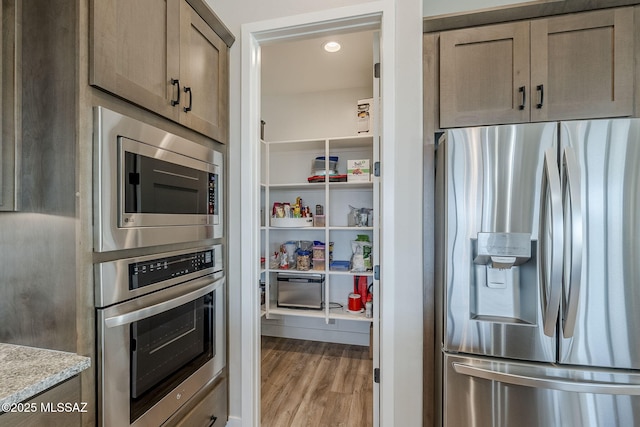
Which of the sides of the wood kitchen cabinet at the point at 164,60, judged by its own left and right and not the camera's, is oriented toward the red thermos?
left

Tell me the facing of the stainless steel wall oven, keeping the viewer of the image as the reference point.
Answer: facing the viewer and to the right of the viewer

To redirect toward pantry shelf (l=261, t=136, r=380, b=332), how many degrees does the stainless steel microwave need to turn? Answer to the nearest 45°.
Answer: approximately 90° to its left

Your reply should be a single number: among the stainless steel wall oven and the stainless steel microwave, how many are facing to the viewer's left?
0

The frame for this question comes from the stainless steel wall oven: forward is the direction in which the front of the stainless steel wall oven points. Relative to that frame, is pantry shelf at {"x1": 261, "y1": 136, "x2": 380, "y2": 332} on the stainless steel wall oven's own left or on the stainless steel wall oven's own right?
on the stainless steel wall oven's own left

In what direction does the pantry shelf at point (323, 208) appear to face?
toward the camera

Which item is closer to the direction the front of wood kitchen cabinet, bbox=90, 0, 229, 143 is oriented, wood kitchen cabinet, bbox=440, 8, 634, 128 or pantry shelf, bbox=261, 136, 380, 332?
the wood kitchen cabinet

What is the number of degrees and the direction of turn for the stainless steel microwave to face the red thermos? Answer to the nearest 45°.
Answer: approximately 90° to its left

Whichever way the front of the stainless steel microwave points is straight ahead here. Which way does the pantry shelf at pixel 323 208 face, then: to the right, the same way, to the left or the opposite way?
to the right

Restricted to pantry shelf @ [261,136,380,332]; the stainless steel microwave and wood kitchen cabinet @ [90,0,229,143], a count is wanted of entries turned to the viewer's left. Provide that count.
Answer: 0
